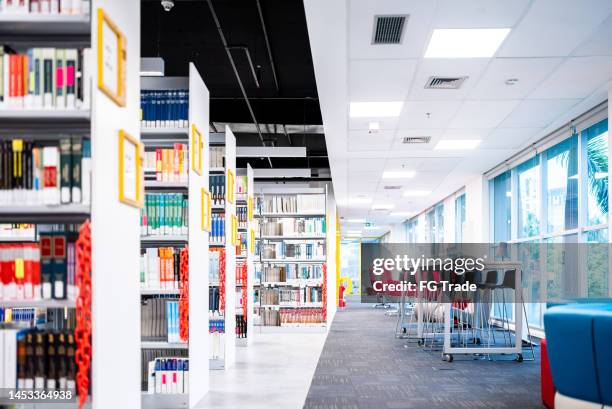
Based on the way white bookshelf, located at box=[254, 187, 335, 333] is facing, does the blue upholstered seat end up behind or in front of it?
in front

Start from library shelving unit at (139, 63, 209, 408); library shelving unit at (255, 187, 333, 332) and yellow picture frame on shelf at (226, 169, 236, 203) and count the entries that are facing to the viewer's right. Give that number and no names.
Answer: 1

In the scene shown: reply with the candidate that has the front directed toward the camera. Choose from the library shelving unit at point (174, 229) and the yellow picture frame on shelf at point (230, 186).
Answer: the library shelving unit

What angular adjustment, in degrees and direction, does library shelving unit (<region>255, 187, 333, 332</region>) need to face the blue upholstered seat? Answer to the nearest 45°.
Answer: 0° — it already faces it

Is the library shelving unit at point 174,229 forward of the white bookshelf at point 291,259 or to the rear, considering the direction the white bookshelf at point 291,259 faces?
forward

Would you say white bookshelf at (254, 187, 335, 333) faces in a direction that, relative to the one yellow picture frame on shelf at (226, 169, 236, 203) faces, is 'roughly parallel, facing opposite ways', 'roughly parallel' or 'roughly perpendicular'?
roughly perpendicular

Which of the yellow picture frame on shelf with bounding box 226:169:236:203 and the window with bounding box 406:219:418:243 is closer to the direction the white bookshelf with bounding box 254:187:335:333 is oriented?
the yellow picture frame on shelf

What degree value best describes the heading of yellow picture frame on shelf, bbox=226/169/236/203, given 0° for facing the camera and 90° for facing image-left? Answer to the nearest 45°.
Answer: approximately 270°

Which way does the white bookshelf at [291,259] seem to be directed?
toward the camera

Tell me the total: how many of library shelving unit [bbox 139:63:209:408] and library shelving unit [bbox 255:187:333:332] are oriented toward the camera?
2

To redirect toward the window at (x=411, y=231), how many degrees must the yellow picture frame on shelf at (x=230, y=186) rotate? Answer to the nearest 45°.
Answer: approximately 90° to its left

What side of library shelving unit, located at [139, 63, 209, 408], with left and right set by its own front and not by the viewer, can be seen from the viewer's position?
front
